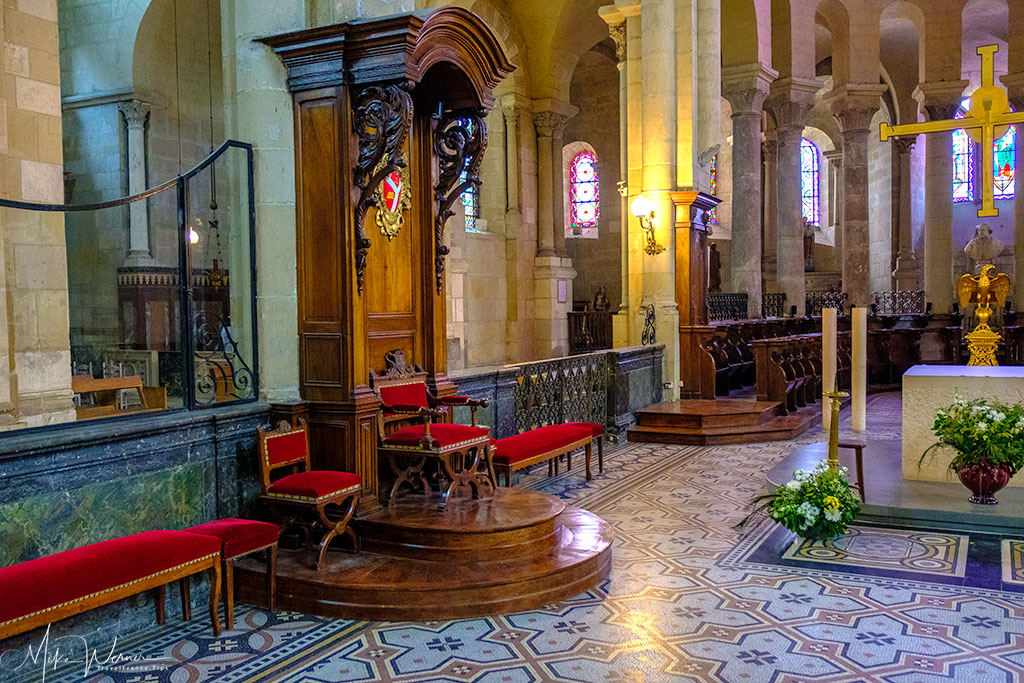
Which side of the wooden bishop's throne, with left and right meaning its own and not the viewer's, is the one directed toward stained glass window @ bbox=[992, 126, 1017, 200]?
left

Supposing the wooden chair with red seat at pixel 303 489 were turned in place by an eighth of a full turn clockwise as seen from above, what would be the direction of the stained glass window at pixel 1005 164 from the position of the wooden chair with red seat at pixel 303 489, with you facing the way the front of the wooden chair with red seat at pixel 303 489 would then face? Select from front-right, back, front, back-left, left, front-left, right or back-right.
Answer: back-left

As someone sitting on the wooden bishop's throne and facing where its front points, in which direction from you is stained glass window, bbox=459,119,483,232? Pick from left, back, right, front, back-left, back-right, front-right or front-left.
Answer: back-left

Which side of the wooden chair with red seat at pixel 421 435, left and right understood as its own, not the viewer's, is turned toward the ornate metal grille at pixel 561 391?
left

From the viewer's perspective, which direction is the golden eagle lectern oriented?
toward the camera

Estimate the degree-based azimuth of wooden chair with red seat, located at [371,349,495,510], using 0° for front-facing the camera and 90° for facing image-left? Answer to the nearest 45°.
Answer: approximately 315°

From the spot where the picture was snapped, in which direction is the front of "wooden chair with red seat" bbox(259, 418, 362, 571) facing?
facing the viewer and to the right of the viewer

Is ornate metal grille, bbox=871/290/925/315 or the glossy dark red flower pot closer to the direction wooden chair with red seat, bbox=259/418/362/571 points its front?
the glossy dark red flower pot

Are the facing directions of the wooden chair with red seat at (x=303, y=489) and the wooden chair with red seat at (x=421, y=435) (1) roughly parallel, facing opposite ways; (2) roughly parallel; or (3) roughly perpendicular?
roughly parallel

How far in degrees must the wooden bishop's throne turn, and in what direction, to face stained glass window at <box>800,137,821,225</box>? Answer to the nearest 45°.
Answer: approximately 90° to its left

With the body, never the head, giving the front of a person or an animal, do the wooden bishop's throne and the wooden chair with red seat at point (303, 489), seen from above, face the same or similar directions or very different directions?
same or similar directions

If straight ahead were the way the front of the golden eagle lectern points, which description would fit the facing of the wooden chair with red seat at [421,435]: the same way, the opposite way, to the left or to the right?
to the left

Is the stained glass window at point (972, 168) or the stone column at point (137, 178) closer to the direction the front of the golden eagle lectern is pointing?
the stone column

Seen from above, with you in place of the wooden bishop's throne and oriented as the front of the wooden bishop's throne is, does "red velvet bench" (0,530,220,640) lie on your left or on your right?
on your right

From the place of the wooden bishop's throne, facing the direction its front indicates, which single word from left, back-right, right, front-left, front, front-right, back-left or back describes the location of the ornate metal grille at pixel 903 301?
left

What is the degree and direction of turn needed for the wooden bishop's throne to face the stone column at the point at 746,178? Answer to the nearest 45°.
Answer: approximately 90° to its left

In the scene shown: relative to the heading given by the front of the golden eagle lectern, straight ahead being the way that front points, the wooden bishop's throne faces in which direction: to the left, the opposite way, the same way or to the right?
to the left

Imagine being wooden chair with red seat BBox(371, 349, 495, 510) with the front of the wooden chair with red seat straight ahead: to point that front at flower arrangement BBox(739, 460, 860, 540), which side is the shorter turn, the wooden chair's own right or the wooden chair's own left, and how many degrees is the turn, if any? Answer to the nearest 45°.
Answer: approximately 45° to the wooden chair's own left

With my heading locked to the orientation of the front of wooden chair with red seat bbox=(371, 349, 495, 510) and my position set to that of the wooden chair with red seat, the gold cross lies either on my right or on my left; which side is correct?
on my left

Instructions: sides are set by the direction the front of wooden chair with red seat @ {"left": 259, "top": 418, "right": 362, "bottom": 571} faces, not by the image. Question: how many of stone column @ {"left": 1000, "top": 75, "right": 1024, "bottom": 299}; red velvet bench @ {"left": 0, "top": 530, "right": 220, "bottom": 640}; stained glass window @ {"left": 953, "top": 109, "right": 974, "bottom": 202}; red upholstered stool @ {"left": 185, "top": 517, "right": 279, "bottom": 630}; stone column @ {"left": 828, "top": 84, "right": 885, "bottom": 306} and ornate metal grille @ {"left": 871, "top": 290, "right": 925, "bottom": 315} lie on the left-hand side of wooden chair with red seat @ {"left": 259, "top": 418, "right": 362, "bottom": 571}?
4
